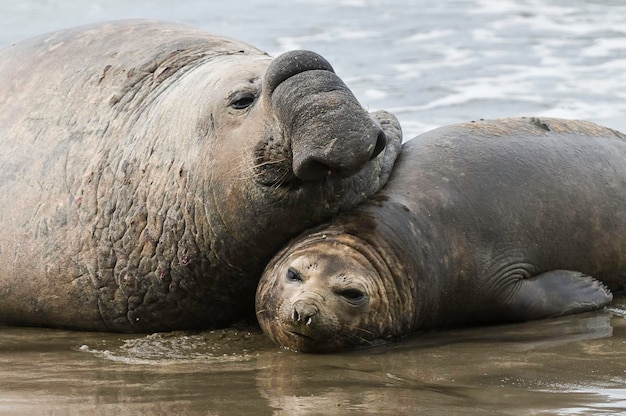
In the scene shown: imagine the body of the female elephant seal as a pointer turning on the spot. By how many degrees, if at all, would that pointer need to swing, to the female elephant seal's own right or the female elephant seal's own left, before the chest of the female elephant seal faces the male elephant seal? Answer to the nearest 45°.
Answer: approximately 45° to the female elephant seal's own right

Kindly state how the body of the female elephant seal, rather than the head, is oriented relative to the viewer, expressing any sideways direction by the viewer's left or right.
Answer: facing the viewer and to the left of the viewer

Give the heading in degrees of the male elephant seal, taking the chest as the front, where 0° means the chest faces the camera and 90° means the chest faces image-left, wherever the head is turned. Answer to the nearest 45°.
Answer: approximately 315°

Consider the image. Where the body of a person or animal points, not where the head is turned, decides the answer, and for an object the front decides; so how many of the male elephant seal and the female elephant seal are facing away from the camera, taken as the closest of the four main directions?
0

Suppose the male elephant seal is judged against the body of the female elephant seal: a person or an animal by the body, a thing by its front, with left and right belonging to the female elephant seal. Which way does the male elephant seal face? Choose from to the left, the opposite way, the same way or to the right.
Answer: the opposite way
